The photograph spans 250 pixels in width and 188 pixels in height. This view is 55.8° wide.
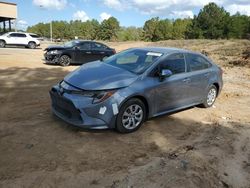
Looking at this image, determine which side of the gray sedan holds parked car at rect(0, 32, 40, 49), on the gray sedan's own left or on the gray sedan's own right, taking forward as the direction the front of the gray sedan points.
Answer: on the gray sedan's own right

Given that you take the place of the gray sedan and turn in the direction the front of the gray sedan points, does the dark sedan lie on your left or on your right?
on your right

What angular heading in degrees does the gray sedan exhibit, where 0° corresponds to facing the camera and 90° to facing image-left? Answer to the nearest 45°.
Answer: approximately 45°
